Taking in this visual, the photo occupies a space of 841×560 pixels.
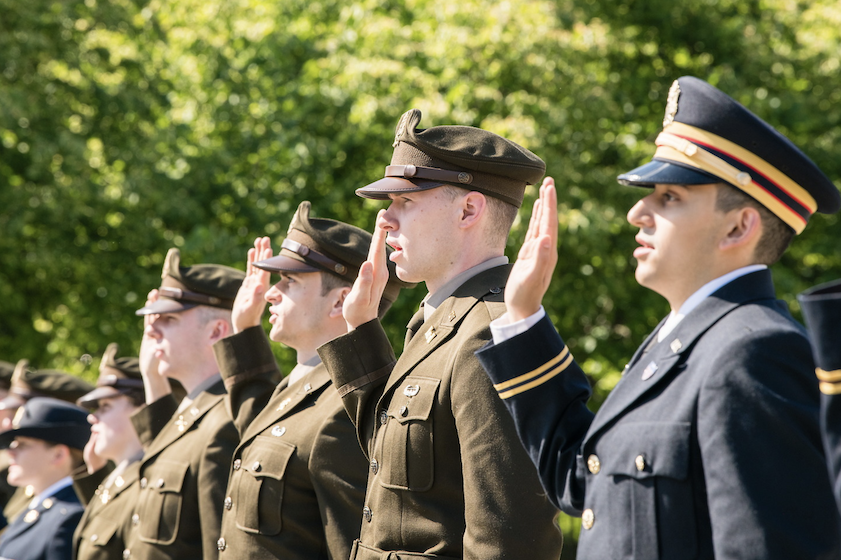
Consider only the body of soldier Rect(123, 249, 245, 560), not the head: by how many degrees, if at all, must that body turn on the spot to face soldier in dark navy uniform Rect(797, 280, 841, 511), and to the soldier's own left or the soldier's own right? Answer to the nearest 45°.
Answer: approximately 45° to the soldier's own left

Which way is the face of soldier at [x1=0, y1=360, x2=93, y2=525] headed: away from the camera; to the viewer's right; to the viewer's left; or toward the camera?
to the viewer's left

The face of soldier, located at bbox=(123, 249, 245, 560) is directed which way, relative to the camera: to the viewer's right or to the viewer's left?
to the viewer's left

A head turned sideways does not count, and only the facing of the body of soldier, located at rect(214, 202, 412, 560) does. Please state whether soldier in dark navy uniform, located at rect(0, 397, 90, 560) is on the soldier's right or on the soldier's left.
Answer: on the soldier's right

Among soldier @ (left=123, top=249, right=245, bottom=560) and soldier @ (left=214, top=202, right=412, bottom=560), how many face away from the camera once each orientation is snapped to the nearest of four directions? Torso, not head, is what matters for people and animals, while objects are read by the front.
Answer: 0

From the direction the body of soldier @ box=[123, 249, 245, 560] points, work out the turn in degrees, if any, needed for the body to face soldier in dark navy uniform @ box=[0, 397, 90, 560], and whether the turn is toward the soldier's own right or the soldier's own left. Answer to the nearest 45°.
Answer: approximately 90° to the soldier's own right

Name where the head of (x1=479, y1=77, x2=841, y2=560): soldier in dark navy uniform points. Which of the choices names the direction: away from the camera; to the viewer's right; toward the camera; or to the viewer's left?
to the viewer's left
